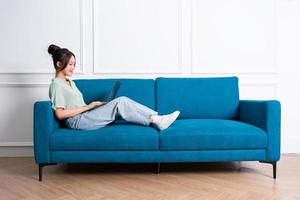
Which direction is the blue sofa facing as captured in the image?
toward the camera

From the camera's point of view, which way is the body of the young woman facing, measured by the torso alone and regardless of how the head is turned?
to the viewer's right

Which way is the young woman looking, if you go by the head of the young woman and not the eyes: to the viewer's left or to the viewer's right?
to the viewer's right
